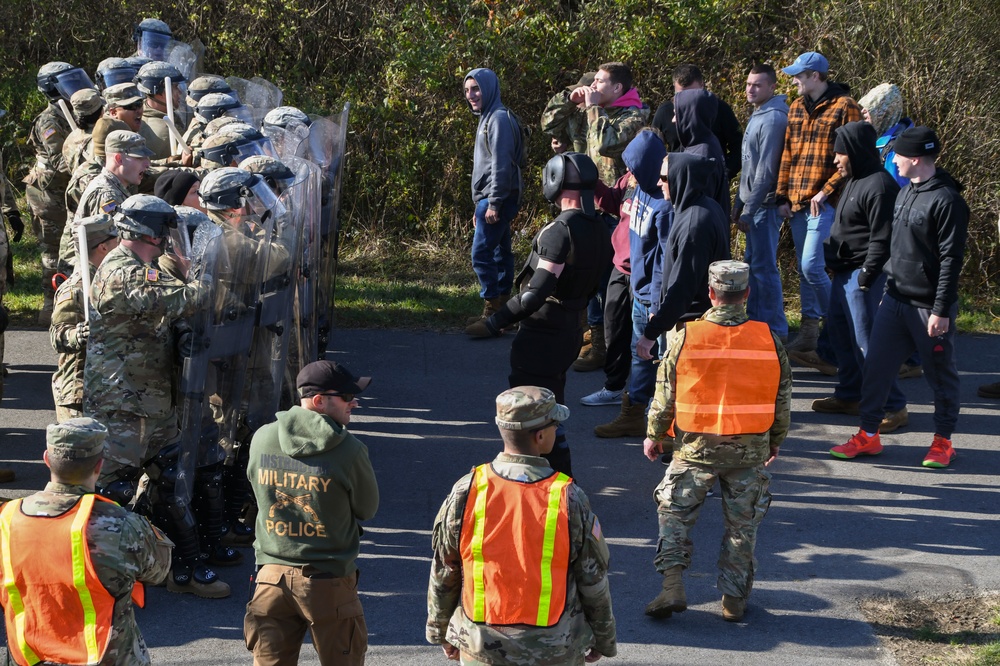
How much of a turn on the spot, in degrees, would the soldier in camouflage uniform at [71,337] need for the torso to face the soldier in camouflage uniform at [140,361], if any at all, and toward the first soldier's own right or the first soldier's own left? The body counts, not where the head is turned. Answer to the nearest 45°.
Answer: approximately 45° to the first soldier's own right

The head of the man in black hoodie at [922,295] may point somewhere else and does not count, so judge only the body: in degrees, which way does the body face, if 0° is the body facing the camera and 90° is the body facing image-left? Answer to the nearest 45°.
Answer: approximately 45°

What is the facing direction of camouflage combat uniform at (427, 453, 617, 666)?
away from the camera

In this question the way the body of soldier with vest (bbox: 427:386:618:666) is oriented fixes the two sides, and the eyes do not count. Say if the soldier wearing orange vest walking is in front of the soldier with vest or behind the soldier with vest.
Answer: in front

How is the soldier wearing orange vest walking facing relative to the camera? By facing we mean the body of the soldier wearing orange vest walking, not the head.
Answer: away from the camera

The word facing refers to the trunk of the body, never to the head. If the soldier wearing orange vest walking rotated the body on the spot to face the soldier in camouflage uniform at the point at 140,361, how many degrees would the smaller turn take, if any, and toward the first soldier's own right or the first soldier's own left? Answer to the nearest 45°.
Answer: approximately 90° to the first soldier's own left

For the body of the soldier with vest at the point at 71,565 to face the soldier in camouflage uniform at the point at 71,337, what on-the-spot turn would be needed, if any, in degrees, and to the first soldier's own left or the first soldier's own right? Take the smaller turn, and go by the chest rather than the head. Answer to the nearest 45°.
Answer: approximately 45° to the first soldier's own left

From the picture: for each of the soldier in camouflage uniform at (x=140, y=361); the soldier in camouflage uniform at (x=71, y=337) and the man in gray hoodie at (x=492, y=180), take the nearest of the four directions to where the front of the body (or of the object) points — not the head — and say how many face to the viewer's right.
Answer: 2

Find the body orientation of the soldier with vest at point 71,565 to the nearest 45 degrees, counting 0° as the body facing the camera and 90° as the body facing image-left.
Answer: approximately 225°

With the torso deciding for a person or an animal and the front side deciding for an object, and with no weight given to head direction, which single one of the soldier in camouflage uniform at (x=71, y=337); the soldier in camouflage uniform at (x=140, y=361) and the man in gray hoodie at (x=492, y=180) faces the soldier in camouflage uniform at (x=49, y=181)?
the man in gray hoodie

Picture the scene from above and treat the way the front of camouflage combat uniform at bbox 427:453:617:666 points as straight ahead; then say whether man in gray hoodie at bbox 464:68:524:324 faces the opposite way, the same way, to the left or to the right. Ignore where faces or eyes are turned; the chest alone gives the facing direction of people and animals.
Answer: to the left

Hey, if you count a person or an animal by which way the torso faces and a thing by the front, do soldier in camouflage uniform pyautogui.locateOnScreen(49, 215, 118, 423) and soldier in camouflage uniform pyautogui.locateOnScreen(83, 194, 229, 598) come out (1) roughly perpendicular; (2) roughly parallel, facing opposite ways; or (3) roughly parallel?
roughly parallel

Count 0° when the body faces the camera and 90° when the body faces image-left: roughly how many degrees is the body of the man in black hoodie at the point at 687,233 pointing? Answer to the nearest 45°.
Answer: approximately 90°

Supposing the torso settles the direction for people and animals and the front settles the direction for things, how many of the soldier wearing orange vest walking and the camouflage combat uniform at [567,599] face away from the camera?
2

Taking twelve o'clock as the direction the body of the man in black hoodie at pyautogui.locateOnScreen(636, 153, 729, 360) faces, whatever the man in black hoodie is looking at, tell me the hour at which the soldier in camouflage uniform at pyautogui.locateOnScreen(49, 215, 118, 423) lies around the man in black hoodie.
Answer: The soldier in camouflage uniform is roughly at 11 o'clock from the man in black hoodie.

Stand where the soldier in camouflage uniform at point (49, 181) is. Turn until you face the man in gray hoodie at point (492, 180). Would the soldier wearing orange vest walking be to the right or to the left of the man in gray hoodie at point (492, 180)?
right

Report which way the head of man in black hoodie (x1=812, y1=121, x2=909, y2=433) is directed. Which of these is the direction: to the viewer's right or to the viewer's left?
to the viewer's left

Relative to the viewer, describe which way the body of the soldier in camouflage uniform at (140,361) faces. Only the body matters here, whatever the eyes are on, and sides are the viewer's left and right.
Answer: facing to the right of the viewer

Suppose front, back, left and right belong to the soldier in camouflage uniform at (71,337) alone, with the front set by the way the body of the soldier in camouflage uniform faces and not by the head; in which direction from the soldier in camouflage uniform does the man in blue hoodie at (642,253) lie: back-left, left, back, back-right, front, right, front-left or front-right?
front

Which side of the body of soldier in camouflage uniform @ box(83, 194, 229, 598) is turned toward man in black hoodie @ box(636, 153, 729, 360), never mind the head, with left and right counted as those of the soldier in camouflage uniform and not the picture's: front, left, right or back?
front

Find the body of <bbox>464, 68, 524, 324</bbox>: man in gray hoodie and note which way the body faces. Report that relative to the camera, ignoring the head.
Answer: to the viewer's left
